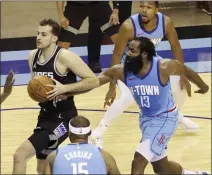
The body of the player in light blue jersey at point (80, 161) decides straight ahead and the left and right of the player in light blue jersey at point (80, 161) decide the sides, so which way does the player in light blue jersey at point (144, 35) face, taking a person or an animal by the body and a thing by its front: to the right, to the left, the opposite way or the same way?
the opposite way

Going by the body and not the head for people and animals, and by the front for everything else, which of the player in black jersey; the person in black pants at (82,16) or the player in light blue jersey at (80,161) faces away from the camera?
the player in light blue jersey

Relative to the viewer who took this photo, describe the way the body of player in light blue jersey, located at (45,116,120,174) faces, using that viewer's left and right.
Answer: facing away from the viewer

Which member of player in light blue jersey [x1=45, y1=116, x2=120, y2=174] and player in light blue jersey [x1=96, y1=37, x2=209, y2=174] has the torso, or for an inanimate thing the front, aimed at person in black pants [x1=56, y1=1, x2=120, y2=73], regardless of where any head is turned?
player in light blue jersey [x1=45, y1=116, x2=120, y2=174]

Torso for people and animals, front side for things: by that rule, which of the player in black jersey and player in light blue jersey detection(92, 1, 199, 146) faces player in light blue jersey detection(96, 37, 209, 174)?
player in light blue jersey detection(92, 1, 199, 146)

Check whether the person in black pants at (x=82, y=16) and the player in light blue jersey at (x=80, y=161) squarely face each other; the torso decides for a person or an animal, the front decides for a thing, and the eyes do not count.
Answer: yes

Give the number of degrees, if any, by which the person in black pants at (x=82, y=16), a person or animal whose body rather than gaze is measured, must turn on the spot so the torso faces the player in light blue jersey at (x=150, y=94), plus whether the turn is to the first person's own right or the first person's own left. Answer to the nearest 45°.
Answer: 0° — they already face them

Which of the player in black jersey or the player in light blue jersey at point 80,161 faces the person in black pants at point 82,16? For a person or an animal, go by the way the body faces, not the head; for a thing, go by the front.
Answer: the player in light blue jersey

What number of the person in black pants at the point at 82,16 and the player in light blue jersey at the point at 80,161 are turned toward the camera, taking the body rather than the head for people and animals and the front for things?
1

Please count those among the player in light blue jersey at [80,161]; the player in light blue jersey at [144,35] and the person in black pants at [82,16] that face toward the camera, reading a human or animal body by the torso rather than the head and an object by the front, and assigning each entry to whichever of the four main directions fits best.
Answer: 2

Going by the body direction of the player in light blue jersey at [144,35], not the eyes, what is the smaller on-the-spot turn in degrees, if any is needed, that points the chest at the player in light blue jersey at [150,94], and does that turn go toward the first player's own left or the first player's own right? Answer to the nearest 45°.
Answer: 0° — they already face them

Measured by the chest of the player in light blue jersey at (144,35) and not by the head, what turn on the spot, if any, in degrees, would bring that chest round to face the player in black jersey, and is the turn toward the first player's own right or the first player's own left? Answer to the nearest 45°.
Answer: approximately 45° to the first player's own right

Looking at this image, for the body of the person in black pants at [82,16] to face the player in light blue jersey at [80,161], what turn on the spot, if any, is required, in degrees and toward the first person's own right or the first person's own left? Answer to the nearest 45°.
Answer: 0° — they already face them
